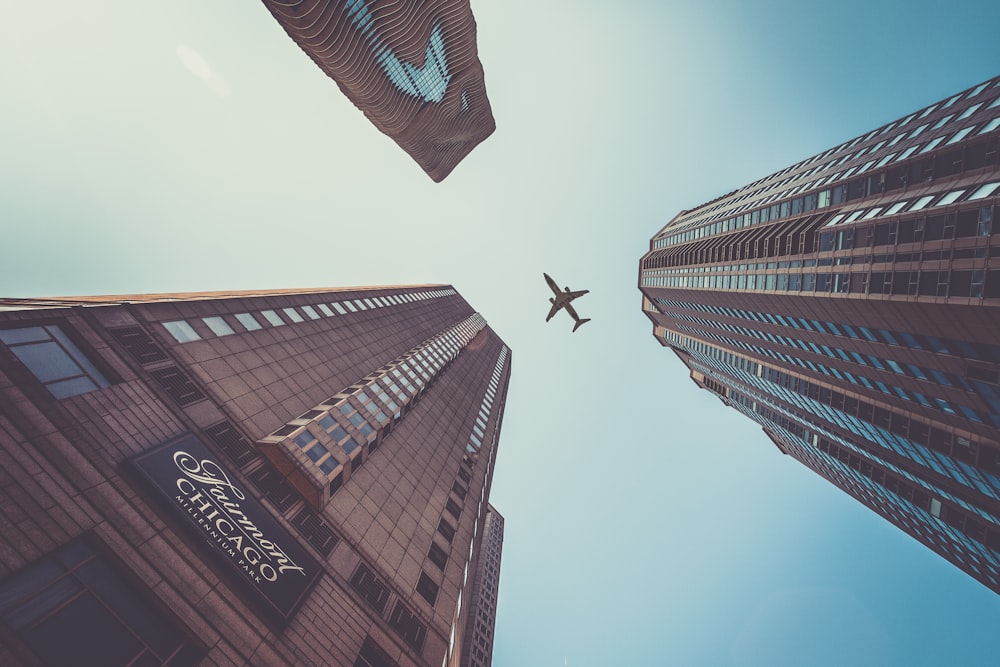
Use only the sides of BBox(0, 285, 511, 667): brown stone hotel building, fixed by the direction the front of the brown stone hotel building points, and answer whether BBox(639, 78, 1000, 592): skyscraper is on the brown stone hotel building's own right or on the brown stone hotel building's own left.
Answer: on the brown stone hotel building's own left

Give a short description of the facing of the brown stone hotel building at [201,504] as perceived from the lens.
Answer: facing the viewer
